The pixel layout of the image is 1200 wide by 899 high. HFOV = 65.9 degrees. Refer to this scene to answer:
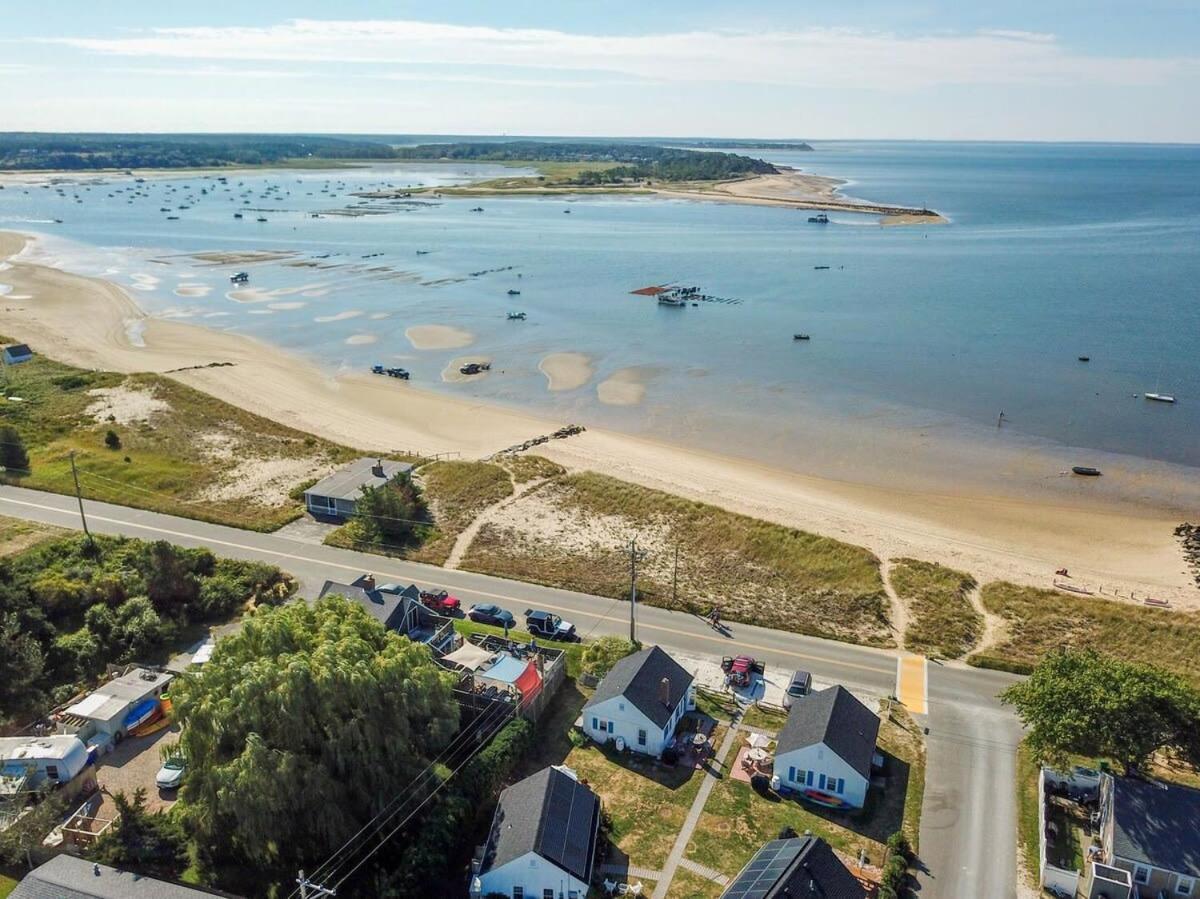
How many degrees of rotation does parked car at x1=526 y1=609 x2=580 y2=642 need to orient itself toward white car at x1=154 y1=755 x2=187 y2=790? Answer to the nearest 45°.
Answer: approximately 90° to its right

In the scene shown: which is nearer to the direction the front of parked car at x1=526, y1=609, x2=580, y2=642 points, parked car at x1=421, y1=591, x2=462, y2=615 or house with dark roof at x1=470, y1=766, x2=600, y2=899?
the house with dark roof

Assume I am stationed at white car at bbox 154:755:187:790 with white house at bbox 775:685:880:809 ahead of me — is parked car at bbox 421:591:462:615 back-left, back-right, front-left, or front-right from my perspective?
front-left

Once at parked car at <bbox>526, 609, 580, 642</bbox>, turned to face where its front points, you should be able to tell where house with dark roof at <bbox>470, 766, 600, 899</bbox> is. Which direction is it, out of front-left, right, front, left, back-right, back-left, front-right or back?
front-right

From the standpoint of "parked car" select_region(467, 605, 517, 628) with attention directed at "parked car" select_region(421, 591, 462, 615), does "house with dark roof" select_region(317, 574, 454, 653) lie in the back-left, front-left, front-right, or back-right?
front-left

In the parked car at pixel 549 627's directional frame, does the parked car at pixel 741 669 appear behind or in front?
in front

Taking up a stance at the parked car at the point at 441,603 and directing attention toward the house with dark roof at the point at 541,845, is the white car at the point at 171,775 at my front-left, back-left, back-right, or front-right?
front-right

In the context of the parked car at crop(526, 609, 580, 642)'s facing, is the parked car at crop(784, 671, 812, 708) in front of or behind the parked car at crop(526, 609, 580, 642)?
in front

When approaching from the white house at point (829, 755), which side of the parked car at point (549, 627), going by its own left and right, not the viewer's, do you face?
front

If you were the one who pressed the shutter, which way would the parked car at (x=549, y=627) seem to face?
facing the viewer and to the right of the viewer

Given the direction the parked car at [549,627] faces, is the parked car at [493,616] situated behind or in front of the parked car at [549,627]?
behind

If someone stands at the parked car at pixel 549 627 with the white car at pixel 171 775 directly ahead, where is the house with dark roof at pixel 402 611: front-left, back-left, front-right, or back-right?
front-right

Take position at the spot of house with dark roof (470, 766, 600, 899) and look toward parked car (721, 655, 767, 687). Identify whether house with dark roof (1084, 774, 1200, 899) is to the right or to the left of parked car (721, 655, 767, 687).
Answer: right

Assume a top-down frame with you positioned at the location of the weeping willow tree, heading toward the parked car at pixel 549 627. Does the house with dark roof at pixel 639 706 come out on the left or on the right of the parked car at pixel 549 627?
right

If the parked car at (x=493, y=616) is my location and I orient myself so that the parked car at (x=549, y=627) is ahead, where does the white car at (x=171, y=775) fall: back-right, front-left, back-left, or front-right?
back-right

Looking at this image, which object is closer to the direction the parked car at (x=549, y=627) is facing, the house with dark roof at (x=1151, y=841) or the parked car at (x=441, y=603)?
the house with dark roof

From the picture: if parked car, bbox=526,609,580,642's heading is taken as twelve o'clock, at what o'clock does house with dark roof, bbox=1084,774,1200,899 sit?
The house with dark roof is roughly at 12 o'clock from the parked car.

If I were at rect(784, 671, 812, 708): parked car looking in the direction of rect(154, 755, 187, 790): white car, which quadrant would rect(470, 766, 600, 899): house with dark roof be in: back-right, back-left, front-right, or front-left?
front-left

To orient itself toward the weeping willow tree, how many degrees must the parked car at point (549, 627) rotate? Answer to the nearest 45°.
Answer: approximately 90° to its right
